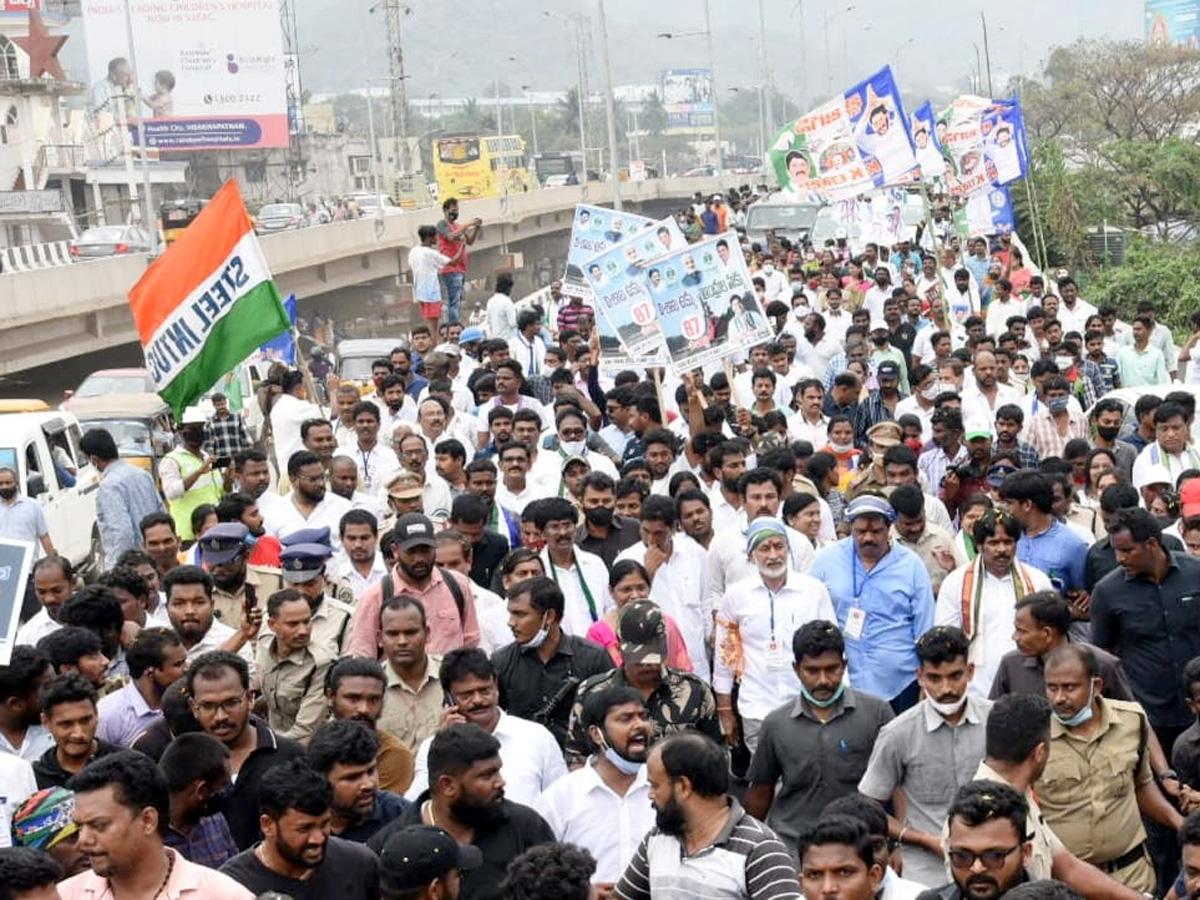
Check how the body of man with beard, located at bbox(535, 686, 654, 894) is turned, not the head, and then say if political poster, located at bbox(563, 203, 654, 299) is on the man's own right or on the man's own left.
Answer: on the man's own left

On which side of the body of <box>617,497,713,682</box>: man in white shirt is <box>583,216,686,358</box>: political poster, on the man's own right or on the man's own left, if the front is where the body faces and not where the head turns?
on the man's own right

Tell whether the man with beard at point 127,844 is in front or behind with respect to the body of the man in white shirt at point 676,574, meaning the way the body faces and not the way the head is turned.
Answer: in front

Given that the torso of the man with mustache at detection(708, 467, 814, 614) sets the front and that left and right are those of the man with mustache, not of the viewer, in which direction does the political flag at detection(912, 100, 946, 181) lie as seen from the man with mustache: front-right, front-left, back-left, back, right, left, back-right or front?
back

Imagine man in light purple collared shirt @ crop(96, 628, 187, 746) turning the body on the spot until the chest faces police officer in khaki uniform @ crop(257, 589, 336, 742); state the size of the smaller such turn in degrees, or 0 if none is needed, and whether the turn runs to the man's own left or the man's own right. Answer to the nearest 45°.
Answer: approximately 45° to the man's own left

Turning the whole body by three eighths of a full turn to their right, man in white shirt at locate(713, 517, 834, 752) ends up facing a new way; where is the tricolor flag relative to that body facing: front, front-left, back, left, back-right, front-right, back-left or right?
front

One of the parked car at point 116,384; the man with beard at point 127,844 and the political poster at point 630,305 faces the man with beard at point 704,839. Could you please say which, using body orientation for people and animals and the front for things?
the political poster

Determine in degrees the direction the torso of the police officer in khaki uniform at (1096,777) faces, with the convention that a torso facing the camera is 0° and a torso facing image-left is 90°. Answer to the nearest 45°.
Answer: approximately 45°
